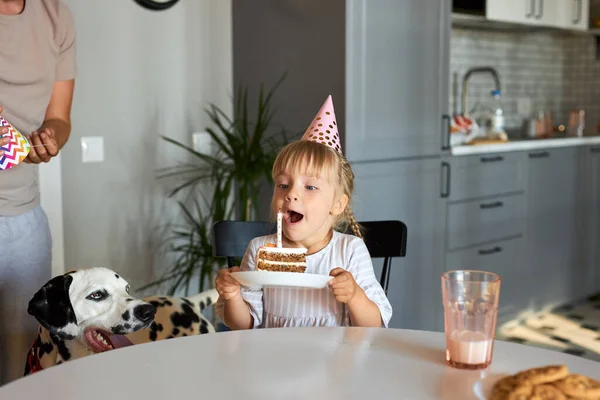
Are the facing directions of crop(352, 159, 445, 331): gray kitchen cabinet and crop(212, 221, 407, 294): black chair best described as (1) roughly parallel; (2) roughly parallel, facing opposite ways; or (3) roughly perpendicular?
roughly parallel

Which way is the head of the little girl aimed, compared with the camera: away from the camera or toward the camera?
toward the camera

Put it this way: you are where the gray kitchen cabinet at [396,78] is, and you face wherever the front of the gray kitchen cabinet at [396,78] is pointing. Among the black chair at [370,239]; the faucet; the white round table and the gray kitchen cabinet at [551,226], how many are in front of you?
2

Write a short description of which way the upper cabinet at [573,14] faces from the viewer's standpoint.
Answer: facing the viewer

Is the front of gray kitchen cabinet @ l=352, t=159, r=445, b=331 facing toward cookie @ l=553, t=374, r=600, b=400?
yes

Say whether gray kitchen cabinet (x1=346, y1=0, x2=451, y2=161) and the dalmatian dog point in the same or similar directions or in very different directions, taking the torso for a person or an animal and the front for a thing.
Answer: same or similar directions

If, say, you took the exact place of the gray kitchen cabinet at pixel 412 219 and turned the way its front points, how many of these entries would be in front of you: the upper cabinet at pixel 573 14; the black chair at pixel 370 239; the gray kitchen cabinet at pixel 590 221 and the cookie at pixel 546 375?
2

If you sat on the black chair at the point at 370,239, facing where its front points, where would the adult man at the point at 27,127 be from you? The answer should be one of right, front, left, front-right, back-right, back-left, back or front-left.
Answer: right

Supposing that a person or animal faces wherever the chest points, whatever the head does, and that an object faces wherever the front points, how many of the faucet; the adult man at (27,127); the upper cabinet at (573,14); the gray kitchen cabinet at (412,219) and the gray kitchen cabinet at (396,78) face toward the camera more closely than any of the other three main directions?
4

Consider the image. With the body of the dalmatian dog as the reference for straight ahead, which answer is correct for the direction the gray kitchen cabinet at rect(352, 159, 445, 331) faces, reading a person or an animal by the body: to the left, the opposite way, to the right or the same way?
to the left

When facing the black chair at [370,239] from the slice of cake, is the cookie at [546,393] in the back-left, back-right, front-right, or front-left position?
back-right

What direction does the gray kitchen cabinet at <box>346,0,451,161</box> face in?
toward the camera
